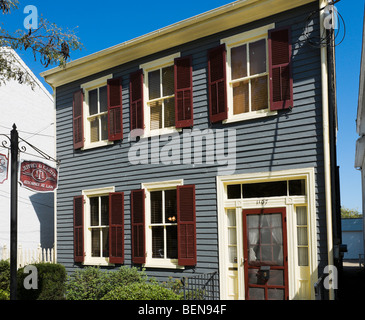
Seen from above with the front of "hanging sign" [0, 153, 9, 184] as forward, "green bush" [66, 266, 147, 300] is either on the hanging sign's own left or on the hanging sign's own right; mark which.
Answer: on the hanging sign's own left

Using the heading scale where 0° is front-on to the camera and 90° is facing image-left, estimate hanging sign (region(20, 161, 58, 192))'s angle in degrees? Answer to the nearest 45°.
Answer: approximately 315°

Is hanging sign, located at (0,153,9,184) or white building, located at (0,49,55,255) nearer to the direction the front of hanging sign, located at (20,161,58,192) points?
the hanging sign

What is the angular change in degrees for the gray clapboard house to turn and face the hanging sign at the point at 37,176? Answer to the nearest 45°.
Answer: approximately 45° to its right

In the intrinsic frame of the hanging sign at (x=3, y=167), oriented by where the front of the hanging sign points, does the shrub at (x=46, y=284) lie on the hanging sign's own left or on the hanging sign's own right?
on the hanging sign's own left

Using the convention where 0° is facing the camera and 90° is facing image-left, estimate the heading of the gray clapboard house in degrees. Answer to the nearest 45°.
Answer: approximately 45°

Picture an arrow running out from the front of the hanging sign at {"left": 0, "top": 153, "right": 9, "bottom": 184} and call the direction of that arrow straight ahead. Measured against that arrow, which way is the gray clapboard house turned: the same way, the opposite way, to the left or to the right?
to the right
